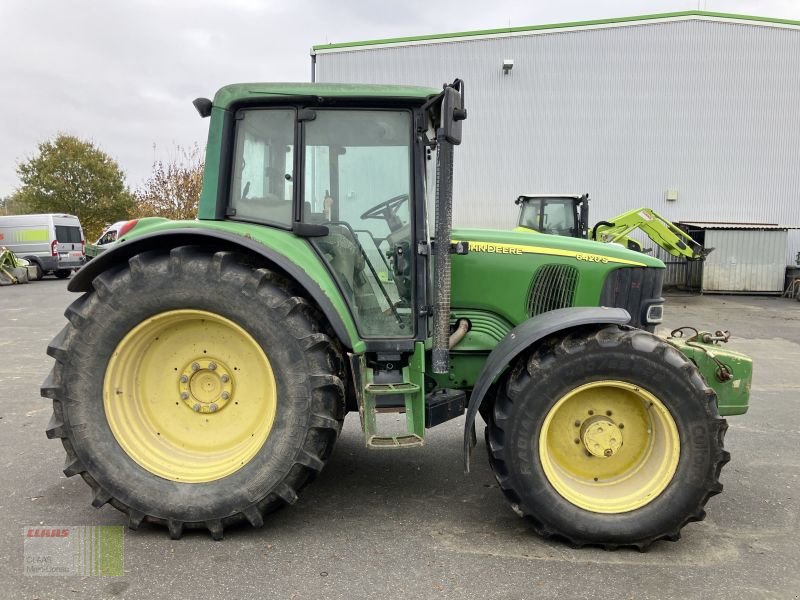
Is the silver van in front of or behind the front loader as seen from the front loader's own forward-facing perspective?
behind

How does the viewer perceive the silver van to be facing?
facing away from the viewer and to the left of the viewer

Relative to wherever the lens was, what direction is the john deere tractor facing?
facing to the right of the viewer

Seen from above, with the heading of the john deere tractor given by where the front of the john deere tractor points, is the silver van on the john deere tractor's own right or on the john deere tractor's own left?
on the john deere tractor's own left

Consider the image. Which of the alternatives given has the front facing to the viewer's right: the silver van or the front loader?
the front loader

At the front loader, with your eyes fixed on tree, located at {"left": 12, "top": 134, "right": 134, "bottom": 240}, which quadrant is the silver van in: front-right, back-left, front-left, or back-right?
front-left

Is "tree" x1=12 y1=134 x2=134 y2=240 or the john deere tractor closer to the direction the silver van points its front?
the tree

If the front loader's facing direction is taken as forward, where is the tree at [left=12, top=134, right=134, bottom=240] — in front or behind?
behind

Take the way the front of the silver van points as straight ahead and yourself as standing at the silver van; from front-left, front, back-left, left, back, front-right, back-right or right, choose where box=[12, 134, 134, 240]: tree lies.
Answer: front-right

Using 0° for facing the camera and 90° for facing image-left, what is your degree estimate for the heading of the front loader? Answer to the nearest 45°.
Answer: approximately 270°

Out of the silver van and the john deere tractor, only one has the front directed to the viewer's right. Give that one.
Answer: the john deere tractor

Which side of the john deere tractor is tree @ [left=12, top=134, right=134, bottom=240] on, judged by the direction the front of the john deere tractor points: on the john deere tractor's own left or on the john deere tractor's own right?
on the john deere tractor's own left

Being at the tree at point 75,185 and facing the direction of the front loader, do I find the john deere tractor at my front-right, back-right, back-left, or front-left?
front-right

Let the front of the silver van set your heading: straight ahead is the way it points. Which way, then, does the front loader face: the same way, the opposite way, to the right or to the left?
the opposite way

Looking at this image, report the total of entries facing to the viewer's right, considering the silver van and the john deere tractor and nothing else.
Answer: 1

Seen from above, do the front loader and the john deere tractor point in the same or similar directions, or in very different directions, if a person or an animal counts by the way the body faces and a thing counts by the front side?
same or similar directions
